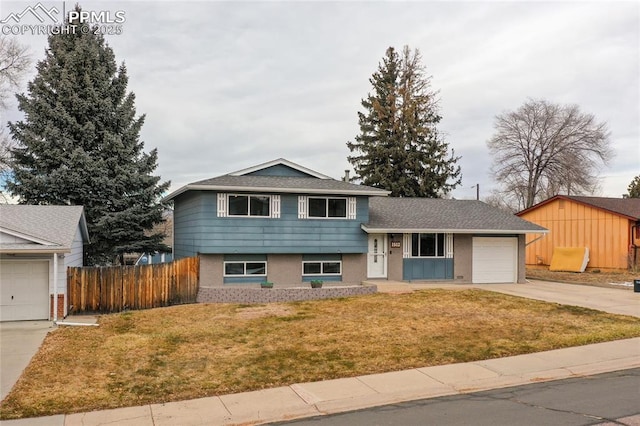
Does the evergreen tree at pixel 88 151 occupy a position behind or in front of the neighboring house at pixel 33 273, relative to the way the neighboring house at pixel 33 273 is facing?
behind

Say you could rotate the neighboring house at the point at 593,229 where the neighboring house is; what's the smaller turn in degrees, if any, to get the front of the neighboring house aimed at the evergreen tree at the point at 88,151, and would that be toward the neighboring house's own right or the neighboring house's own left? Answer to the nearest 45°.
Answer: approximately 90° to the neighboring house's own right

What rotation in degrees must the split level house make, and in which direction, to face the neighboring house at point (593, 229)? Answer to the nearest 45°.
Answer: approximately 135° to its left

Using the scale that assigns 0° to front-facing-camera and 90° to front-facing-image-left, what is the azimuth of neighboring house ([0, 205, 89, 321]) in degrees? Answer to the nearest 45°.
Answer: approximately 0°

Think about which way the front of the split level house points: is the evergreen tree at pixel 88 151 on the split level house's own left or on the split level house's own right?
on the split level house's own right
